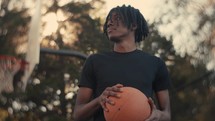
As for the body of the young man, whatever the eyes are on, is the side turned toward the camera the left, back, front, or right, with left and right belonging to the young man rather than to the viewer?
front

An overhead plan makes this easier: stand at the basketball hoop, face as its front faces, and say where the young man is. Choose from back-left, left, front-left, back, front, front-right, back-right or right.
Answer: left

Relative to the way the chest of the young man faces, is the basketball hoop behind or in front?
behind
